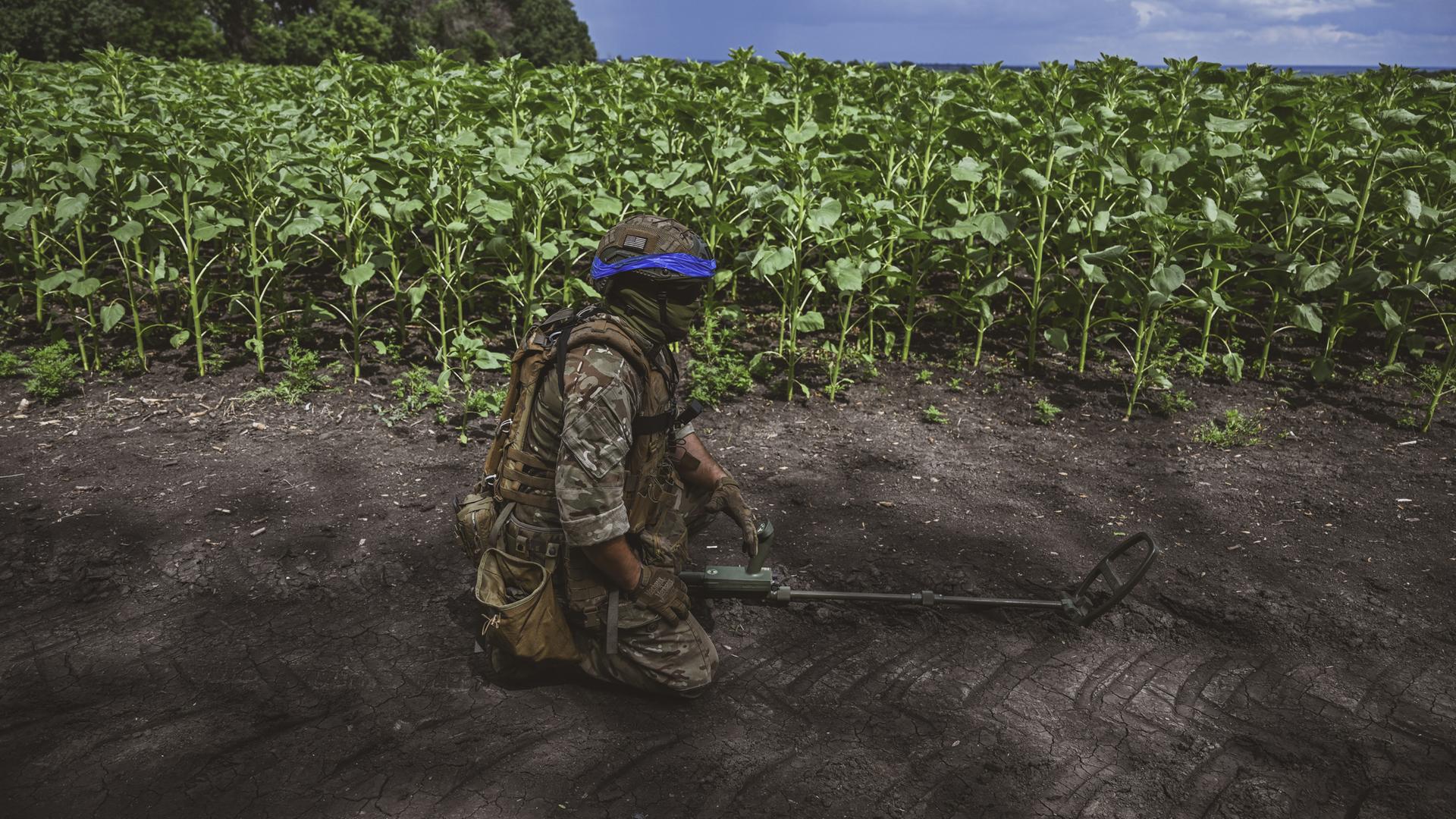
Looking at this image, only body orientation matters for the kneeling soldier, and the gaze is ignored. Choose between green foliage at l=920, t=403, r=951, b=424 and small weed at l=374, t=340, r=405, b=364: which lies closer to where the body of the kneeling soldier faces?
the green foliage

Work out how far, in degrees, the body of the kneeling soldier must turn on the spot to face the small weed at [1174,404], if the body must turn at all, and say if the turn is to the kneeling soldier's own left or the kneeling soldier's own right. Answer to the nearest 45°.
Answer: approximately 45° to the kneeling soldier's own left

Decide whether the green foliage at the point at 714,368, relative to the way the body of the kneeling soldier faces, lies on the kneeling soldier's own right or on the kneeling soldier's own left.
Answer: on the kneeling soldier's own left

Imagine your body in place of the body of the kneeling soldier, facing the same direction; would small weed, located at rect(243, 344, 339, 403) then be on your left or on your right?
on your left

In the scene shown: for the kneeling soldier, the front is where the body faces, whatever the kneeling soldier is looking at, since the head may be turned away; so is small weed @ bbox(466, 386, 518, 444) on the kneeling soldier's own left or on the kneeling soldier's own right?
on the kneeling soldier's own left

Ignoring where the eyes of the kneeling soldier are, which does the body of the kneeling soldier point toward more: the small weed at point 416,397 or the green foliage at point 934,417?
the green foliage

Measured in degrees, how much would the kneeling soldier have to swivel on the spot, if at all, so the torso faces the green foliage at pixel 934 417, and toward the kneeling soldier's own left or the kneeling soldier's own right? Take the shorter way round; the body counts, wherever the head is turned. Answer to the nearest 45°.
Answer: approximately 45° to the kneeling soldier's own left

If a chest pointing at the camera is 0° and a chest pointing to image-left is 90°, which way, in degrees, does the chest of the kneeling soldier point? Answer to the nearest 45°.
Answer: approximately 270°
